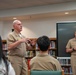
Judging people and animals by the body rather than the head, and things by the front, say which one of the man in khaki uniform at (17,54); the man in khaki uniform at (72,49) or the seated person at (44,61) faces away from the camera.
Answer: the seated person

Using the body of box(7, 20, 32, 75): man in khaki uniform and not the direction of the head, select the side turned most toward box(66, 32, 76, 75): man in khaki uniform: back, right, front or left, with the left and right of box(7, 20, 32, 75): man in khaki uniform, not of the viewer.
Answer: left

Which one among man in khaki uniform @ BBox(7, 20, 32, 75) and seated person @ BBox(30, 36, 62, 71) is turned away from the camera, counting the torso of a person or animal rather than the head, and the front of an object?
the seated person

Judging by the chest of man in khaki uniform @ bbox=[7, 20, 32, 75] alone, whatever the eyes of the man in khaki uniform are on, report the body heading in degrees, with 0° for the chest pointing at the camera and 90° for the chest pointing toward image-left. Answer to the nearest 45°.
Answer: approximately 315°

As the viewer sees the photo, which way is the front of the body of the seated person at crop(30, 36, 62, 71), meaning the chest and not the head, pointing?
away from the camera

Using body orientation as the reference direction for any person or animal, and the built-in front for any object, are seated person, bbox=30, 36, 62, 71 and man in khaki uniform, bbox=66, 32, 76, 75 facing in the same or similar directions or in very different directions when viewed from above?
very different directions

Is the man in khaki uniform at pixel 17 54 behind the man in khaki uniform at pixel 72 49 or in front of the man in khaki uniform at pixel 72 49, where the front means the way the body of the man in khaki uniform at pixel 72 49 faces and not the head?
in front

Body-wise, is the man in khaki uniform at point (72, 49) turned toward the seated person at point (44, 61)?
yes
